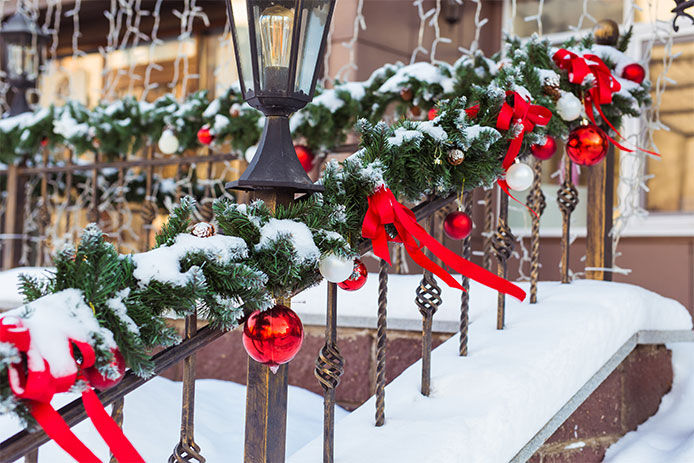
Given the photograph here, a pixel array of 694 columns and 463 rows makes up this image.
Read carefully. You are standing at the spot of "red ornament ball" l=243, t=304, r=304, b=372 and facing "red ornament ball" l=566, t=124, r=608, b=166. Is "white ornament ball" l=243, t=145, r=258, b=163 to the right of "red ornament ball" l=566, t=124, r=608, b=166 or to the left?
left

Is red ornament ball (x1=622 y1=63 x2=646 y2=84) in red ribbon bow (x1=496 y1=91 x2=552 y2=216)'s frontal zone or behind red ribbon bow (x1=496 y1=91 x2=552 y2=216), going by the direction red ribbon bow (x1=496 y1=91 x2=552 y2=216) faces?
behind

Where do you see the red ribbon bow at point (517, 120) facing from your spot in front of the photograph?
facing the viewer

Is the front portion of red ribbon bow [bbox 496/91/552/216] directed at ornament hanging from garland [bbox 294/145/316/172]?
no
